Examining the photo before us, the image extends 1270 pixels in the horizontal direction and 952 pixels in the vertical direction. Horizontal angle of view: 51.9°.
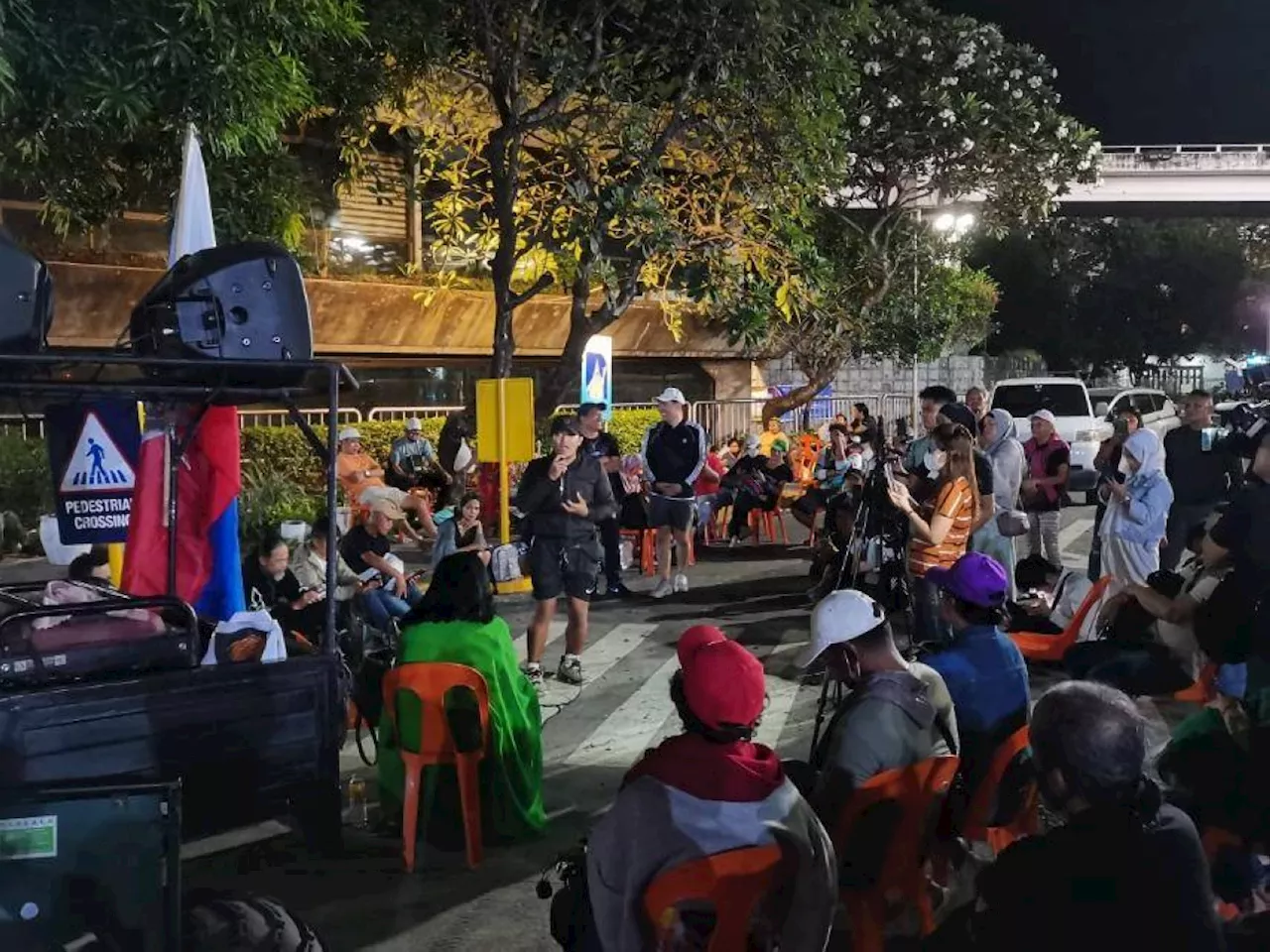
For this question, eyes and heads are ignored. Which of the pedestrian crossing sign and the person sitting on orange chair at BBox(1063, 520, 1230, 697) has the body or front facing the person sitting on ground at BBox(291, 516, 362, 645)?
the person sitting on orange chair at BBox(1063, 520, 1230, 697)

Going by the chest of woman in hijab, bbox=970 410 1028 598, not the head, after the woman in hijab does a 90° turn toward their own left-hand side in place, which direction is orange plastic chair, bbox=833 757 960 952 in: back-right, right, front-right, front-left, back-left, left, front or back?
front

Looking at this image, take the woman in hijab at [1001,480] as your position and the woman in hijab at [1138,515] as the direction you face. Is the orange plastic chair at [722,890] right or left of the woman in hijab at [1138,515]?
right

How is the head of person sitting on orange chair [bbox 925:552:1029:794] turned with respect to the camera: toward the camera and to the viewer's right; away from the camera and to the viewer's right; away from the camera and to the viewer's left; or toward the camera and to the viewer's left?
away from the camera and to the viewer's left

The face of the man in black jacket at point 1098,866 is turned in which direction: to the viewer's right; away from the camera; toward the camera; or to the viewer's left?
away from the camera

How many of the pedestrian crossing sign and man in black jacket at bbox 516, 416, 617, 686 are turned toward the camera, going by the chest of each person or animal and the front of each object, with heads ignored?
2

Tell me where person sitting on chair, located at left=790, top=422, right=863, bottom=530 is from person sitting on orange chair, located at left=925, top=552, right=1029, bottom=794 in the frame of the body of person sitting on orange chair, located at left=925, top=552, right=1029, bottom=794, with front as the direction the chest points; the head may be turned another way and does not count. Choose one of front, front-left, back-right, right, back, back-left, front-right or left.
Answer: front-right

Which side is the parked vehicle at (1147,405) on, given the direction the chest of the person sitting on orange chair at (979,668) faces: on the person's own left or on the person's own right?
on the person's own right

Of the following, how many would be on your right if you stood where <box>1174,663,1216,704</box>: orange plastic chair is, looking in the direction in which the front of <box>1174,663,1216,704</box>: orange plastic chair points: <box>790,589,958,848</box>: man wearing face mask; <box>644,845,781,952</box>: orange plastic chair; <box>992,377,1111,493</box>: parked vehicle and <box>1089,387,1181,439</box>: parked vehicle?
2

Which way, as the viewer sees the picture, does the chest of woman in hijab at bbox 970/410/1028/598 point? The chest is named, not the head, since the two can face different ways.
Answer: to the viewer's left

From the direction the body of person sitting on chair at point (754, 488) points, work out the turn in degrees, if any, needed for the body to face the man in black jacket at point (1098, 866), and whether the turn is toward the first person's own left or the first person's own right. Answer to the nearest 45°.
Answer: approximately 45° to the first person's own left

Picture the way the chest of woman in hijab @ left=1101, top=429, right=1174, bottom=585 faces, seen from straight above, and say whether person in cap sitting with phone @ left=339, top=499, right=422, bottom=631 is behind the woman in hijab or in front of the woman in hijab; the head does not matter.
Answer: in front

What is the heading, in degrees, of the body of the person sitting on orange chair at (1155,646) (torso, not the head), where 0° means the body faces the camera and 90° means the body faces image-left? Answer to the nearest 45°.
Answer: approximately 90°

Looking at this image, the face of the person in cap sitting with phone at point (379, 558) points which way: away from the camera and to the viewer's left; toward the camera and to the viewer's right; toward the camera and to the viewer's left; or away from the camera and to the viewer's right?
toward the camera and to the viewer's right
